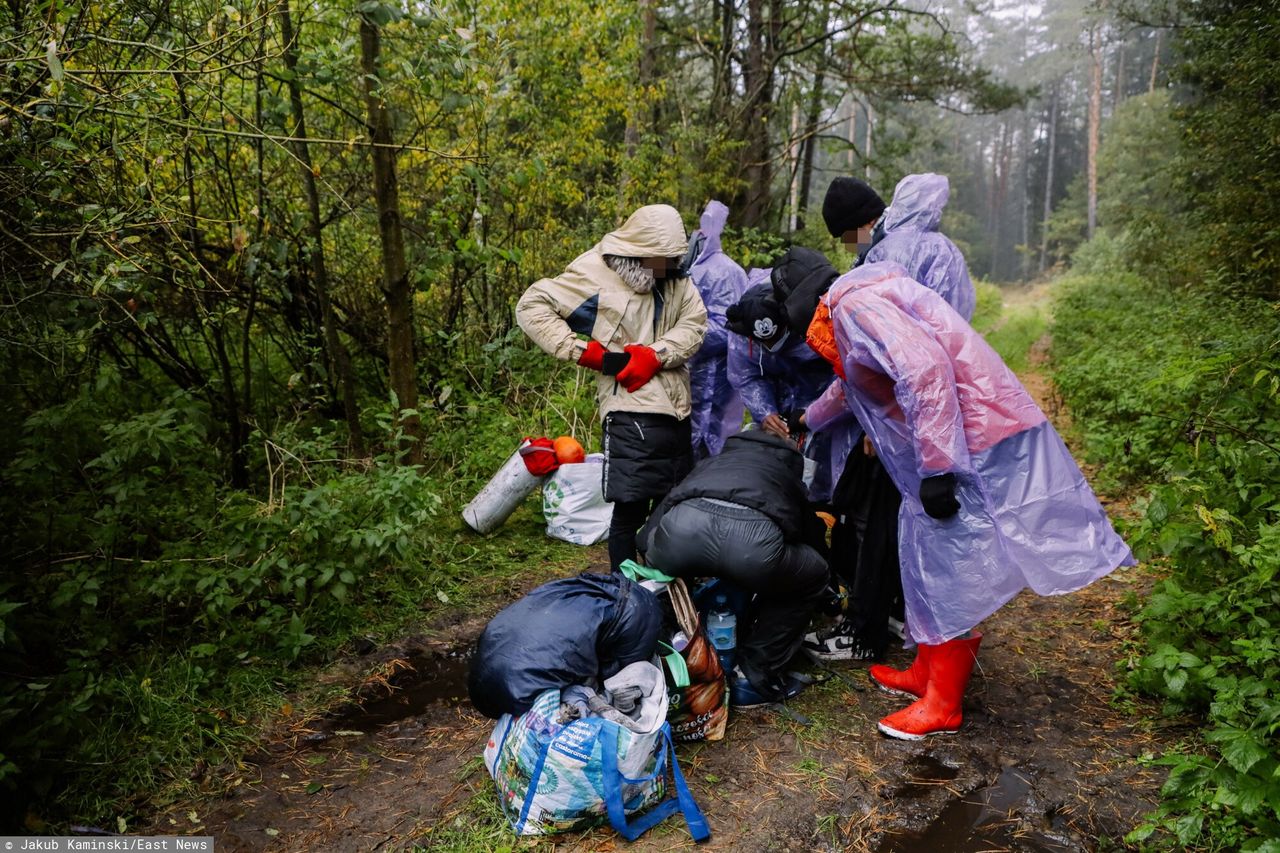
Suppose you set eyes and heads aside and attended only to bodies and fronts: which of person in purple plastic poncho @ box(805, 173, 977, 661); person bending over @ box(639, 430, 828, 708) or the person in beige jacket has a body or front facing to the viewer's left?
the person in purple plastic poncho

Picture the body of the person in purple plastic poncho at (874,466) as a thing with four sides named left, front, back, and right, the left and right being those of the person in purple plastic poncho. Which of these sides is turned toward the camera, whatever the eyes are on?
left

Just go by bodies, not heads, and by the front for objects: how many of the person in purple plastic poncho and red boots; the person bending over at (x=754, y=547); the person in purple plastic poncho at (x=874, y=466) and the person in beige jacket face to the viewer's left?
2

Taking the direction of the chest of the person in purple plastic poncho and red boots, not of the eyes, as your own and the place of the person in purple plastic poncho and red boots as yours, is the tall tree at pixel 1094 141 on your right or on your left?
on your right

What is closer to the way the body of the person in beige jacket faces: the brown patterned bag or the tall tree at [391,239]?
the brown patterned bag

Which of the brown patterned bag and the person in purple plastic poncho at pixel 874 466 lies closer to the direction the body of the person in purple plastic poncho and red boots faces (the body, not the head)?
the brown patterned bag

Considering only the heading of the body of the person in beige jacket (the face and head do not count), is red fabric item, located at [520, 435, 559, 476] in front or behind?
behind

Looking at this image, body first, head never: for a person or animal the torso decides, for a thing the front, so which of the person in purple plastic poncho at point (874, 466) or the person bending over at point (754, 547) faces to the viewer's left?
the person in purple plastic poncho

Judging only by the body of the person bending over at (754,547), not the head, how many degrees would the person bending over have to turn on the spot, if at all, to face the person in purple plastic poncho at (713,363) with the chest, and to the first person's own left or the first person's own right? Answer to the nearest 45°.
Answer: approximately 45° to the first person's own left

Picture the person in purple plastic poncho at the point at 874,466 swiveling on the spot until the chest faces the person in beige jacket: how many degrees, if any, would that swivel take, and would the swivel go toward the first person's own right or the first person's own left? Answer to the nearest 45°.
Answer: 0° — they already face them

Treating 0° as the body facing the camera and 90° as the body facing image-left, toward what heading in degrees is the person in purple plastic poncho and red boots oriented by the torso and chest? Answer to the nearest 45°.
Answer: approximately 90°

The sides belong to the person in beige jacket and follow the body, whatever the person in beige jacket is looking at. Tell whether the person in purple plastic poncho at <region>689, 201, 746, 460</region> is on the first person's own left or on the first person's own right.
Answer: on the first person's own left
